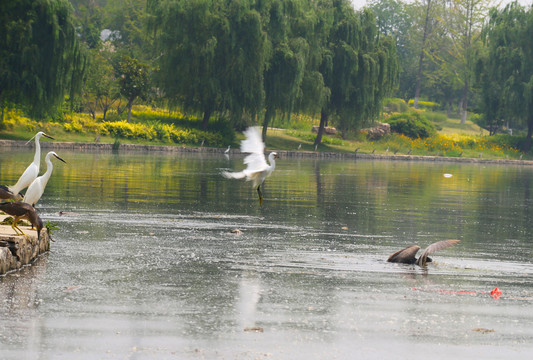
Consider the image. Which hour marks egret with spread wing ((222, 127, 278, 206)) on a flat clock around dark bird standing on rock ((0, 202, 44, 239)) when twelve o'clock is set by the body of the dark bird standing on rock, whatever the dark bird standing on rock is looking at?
The egret with spread wing is roughly at 11 o'clock from the dark bird standing on rock.

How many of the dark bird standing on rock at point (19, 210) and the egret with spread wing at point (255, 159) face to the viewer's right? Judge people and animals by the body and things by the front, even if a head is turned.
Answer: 2

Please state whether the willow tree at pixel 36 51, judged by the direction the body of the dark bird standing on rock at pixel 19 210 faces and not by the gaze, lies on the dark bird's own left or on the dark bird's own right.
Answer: on the dark bird's own left

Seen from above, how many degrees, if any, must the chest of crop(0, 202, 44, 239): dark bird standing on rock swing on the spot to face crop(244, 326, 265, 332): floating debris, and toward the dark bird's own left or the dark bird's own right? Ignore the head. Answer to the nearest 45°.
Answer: approximately 45° to the dark bird's own right

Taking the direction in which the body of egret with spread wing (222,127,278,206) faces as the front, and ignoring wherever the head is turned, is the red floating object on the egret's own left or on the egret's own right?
on the egret's own right

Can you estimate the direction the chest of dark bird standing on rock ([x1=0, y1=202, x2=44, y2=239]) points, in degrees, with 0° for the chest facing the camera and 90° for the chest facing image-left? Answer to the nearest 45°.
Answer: approximately 270°

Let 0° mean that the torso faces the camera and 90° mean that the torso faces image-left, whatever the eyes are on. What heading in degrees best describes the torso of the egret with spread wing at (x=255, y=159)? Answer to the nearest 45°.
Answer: approximately 270°

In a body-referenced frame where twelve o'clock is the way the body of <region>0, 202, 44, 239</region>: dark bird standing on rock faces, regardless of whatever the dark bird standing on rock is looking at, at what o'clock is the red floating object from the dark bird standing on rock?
The red floating object is roughly at 1 o'clock from the dark bird standing on rock.

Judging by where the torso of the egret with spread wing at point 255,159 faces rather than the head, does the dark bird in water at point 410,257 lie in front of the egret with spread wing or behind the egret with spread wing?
in front

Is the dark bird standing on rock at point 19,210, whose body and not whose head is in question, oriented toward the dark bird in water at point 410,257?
yes

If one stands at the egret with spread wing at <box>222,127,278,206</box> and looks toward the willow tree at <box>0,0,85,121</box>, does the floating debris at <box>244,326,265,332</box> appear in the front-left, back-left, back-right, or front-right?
back-left
